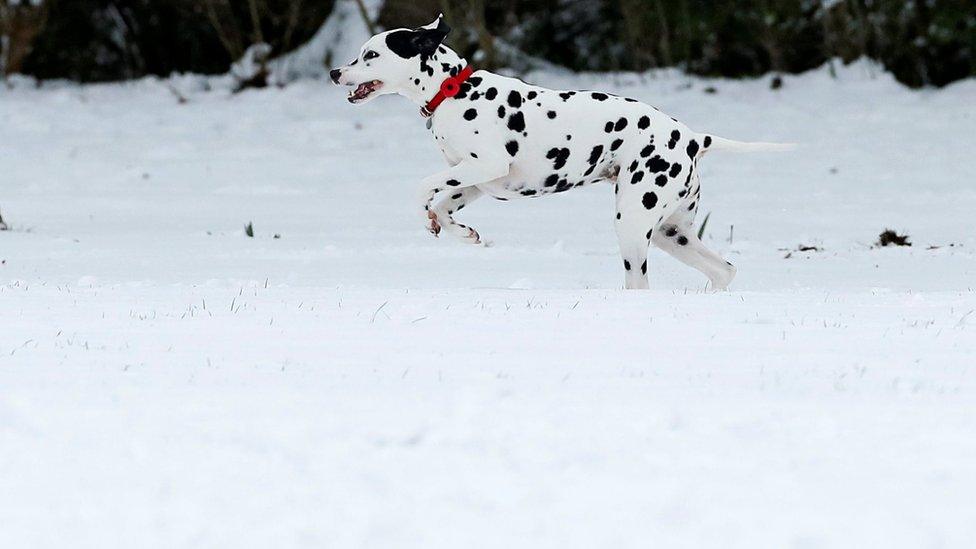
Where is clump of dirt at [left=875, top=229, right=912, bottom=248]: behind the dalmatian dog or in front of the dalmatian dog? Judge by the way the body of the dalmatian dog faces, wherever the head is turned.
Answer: behind

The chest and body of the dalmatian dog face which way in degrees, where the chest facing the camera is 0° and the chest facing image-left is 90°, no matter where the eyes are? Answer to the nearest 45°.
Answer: approximately 90°
